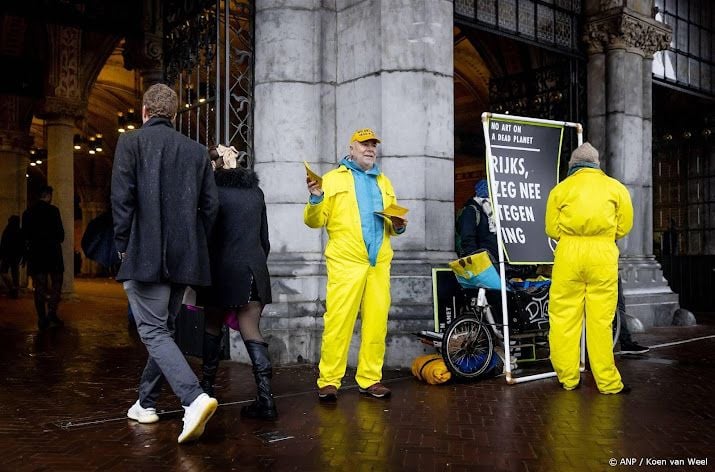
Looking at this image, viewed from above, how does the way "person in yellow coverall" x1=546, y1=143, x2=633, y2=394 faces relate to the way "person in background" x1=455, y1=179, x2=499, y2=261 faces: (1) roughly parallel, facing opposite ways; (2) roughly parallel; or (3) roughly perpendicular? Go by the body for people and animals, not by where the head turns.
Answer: roughly perpendicular

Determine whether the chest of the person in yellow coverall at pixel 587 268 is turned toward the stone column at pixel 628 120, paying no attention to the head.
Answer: yes

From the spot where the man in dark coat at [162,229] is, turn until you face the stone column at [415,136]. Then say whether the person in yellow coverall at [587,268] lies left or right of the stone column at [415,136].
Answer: right

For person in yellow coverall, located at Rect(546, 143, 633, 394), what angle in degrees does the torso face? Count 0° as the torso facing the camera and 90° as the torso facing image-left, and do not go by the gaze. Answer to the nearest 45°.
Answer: approximately 180°

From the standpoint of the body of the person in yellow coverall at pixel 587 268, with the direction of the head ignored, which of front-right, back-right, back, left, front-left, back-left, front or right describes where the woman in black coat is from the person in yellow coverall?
back-left

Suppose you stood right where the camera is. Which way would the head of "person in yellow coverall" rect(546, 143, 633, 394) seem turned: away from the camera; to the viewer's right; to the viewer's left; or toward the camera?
away from the camera

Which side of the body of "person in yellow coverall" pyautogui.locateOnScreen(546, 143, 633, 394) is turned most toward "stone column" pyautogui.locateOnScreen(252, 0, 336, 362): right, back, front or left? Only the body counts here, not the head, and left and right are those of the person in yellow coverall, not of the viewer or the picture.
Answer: left
